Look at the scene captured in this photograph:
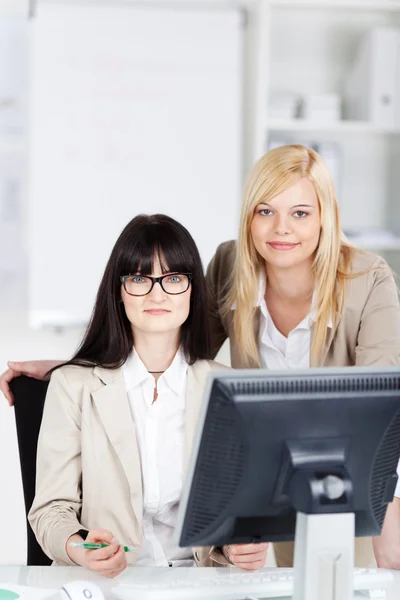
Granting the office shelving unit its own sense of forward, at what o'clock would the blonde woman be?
The blonde woman is roughly at 12 o'clock from the office shelving unit.

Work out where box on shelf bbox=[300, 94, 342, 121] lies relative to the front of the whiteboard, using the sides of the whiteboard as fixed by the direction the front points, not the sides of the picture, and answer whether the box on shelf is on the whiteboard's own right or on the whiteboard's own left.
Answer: on the whiteboard's own left

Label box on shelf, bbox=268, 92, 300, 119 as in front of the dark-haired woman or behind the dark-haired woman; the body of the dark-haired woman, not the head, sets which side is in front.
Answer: behind

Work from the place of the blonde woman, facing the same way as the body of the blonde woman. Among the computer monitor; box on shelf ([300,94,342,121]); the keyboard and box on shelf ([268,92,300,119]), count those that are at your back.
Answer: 2

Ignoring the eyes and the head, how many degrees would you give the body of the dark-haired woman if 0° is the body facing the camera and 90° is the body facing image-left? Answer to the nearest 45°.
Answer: approximately 0°

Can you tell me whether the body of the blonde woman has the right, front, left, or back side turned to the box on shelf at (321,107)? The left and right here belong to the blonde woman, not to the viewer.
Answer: back

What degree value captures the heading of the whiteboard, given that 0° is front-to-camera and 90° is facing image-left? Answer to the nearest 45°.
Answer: approximately 0°
